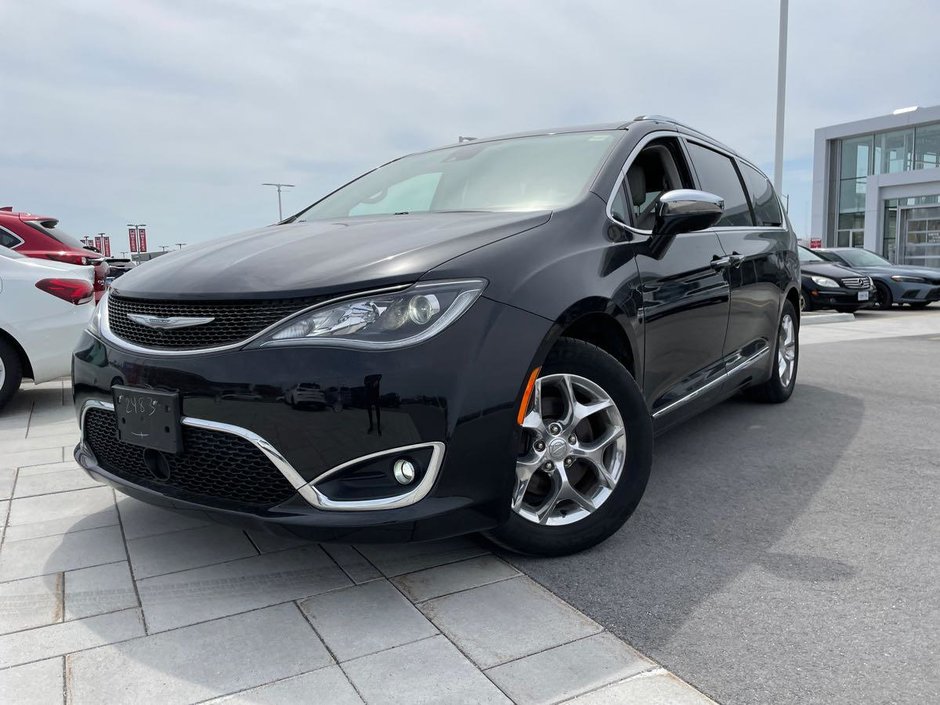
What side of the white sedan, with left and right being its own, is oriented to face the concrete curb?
back

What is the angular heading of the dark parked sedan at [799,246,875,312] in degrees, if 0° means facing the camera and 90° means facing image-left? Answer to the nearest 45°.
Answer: approximately 315°

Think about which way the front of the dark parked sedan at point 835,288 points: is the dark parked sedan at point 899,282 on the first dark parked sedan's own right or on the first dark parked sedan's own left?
on the first dark parked sedan's own left

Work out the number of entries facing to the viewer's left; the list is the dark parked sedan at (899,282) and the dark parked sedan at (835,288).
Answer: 0

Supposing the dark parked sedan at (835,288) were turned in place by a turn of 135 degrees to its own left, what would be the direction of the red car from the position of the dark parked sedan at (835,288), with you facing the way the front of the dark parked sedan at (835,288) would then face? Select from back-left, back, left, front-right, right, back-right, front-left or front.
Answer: back-left

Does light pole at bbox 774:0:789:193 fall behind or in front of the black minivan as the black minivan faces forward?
behind

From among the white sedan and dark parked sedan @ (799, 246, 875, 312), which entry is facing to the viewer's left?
the white sedan

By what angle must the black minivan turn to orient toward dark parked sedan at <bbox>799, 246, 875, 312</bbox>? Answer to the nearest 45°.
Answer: approximately 180°

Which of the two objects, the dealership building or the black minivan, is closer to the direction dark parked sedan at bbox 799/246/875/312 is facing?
the black minivan

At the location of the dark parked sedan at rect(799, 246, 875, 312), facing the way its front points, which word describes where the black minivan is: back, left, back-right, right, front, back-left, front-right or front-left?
front-right

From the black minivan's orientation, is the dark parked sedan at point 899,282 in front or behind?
behind
